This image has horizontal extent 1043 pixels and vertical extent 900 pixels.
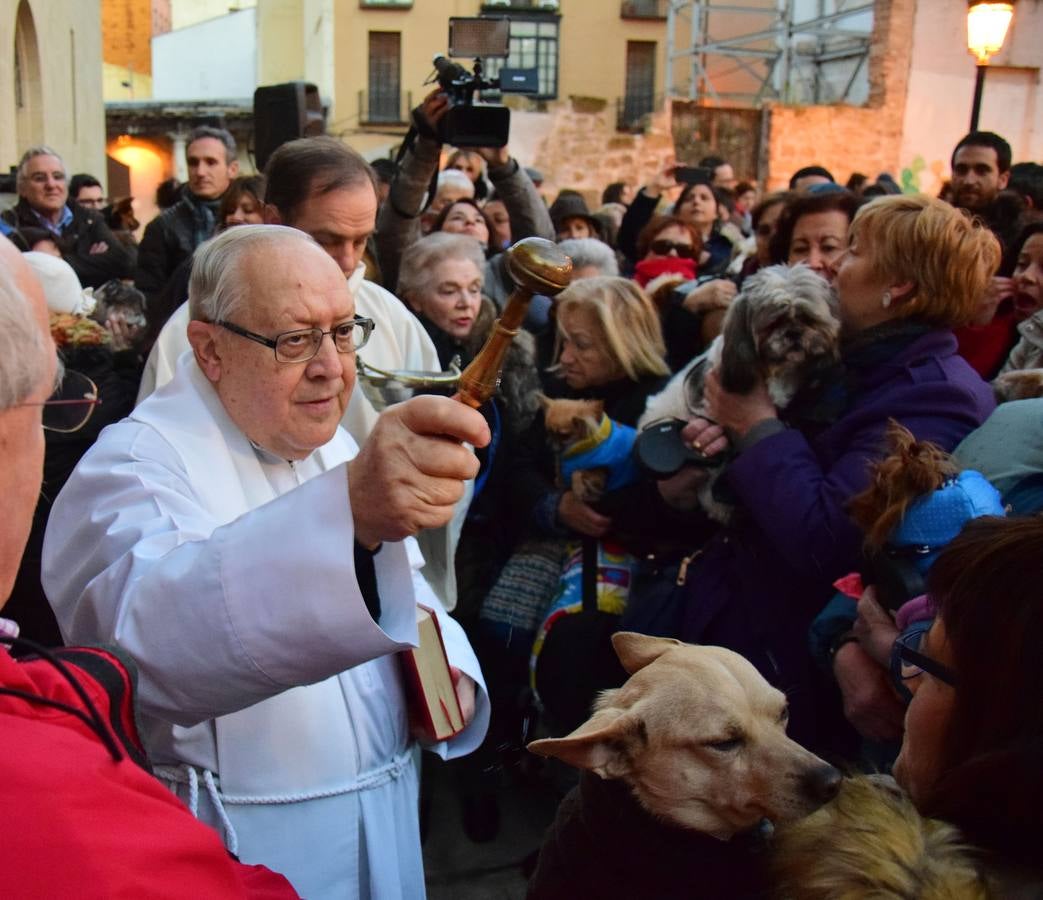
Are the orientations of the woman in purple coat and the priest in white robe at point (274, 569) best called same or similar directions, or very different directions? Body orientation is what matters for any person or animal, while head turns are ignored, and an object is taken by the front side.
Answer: very different directions

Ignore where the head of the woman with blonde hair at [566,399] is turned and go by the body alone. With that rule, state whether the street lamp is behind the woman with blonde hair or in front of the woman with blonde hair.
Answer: behind

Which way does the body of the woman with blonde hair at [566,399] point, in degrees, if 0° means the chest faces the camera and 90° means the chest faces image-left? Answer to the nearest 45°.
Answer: approximately 45°

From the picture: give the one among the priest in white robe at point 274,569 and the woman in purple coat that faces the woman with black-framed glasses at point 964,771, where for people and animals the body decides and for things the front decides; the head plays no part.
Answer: the priest in white robe

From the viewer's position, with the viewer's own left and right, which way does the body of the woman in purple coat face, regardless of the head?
facing to the left of the viewer

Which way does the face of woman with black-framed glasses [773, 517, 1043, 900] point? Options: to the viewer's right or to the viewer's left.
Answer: to the viewer's left

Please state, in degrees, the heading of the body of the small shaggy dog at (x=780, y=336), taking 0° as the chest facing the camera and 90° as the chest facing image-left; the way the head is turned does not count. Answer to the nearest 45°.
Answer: approximately 315°

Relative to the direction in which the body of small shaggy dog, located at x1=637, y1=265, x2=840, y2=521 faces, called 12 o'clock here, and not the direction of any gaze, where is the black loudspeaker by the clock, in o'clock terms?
The black loudspeaker is roughly at 6 o'clock from the small shaggy dog.
